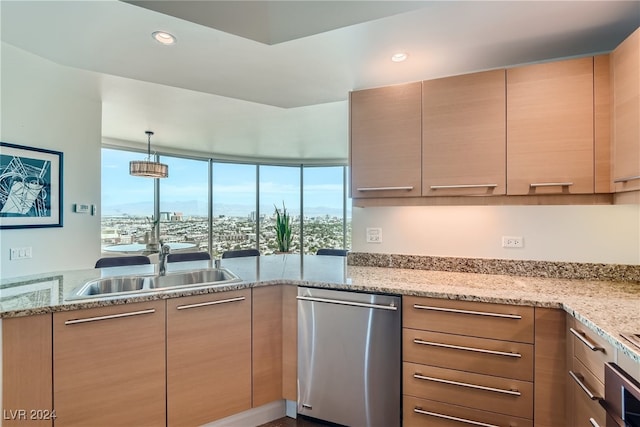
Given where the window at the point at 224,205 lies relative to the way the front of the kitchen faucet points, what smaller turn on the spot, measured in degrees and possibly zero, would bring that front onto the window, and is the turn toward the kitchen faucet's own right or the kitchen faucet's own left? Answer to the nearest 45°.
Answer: approximately 180°

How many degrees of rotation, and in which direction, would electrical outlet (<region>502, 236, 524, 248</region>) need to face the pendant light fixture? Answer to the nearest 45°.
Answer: approximately 90° to its right

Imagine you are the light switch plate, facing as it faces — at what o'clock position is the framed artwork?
The framed artwork is roughly at 3 o'clock from the light switch plate.
